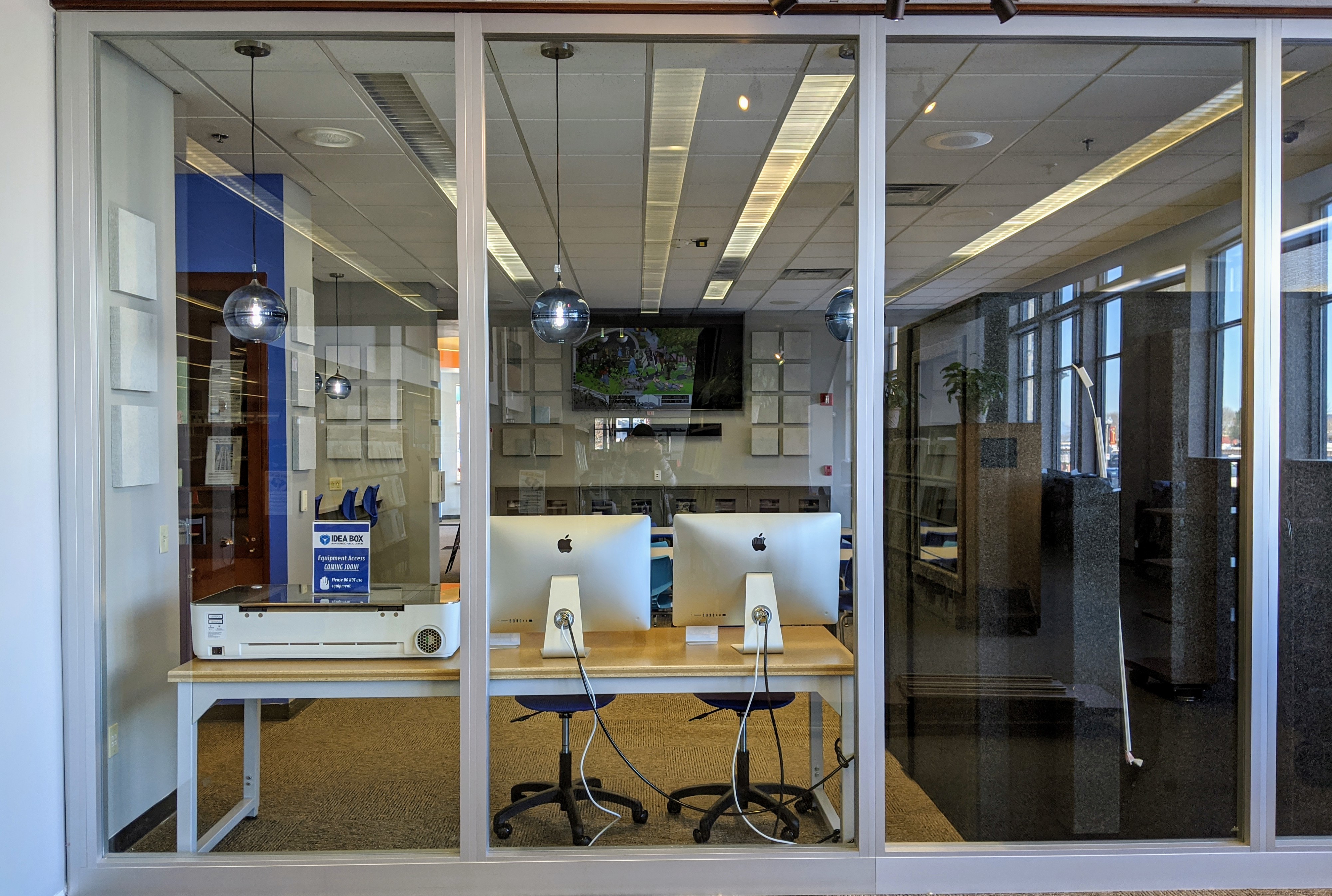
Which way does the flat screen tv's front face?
toward the camera

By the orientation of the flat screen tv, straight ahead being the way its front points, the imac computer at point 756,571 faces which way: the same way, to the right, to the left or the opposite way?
the opposite way

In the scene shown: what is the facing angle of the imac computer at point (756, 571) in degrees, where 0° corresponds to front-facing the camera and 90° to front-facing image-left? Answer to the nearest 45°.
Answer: approximately 180°

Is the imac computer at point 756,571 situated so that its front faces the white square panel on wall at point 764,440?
yes

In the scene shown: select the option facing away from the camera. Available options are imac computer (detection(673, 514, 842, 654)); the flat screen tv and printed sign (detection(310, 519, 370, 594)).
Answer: the imac computer

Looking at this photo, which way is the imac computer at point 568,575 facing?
away from the camera

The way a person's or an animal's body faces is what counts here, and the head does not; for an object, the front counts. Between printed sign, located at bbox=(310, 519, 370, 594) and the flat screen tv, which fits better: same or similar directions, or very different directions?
same or similar directions

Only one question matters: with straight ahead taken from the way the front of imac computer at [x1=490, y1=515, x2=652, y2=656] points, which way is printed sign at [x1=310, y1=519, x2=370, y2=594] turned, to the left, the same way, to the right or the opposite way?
the opposite way

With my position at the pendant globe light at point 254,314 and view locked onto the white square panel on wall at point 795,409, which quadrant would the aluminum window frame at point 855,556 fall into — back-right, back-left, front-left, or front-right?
front-right

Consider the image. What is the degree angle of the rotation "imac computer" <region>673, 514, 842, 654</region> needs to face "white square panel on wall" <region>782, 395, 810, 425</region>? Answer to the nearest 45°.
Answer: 0° — it already faces it

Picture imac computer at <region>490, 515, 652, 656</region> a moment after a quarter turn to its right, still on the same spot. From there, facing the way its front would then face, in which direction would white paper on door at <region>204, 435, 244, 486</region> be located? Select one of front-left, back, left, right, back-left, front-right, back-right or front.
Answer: back

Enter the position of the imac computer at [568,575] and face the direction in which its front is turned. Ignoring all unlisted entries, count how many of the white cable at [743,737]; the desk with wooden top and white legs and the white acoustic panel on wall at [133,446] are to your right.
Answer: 1

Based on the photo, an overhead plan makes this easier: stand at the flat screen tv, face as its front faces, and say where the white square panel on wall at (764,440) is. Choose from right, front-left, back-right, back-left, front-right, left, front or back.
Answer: back-left

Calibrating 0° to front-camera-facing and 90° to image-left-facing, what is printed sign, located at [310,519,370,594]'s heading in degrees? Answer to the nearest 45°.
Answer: approximately 0°
